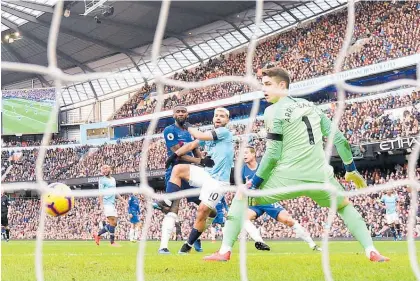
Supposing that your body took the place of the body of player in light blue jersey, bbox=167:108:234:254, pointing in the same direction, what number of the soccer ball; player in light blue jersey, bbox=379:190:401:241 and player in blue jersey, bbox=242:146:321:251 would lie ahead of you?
1

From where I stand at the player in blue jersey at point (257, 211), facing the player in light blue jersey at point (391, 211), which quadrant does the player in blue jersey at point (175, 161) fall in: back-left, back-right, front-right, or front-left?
back-left

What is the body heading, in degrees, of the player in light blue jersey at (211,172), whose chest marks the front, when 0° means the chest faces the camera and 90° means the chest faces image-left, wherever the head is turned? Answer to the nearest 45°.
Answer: approximately 45°

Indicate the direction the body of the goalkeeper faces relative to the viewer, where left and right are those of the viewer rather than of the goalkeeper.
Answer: facing away from the viewer and to the left of the viewer

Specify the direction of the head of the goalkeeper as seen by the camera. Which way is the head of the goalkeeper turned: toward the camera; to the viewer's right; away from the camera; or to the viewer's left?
to the viewer's left

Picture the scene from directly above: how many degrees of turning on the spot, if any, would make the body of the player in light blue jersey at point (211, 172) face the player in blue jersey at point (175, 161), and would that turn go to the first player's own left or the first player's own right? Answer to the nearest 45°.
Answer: approximately 90° to the first player's own right

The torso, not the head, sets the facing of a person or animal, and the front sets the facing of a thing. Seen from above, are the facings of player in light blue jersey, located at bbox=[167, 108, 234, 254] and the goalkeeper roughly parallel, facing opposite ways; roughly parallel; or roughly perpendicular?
roughly perpendicular
